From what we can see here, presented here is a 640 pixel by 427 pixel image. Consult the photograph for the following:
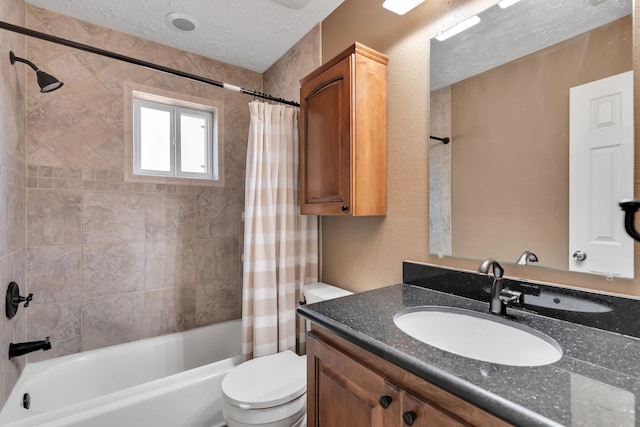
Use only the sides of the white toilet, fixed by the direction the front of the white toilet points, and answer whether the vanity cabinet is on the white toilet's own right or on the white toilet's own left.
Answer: on the white toilet's own left

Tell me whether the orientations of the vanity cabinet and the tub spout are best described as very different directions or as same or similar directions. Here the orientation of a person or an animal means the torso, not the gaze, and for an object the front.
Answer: very different directions

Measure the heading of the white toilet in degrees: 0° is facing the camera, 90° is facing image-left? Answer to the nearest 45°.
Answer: approximately 45°

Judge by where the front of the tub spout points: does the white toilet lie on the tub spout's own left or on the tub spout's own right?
on the tub spout's own right

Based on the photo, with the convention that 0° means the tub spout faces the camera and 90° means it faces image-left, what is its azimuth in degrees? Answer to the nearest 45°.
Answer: approximately 270°

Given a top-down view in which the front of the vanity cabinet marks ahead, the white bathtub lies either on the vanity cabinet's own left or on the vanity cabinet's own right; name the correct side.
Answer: on the vanity cabinet's own right
